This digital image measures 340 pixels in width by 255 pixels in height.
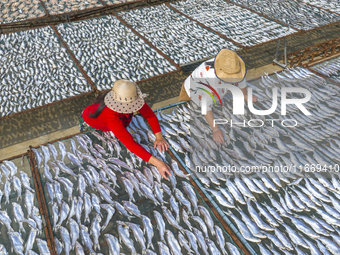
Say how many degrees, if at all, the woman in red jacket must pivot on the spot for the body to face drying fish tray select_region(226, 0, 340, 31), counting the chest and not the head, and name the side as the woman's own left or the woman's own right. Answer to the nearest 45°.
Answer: approximately 90° to the woman's own left

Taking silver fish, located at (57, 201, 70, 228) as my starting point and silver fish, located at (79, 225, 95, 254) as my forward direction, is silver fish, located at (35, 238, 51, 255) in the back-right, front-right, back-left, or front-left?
front-right

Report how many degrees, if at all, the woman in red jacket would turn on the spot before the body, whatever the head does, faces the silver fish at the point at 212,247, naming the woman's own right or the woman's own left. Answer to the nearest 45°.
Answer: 0° — they already face it

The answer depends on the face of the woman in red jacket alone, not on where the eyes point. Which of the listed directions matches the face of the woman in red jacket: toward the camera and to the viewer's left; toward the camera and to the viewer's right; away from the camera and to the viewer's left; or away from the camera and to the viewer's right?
toward the camera and to the viewer's right

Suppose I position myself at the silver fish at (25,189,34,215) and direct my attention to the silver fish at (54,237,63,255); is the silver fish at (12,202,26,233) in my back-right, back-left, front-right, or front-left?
front-right

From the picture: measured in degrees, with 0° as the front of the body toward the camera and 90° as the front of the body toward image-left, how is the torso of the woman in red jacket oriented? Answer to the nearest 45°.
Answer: approximately 315°

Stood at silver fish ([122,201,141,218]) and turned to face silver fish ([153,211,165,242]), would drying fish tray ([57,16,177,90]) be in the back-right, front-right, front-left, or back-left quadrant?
back-left

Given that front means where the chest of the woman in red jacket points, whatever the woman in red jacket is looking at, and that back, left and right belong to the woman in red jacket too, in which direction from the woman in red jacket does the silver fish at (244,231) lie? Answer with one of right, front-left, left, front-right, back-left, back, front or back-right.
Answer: front

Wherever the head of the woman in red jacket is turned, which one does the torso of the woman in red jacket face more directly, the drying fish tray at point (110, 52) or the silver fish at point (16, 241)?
the silver fish

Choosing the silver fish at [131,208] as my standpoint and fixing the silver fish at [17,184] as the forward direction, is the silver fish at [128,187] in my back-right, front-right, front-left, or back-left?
front-right

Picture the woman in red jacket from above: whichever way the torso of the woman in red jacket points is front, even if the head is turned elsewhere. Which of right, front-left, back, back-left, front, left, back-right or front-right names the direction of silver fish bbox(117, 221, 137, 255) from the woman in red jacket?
front-right

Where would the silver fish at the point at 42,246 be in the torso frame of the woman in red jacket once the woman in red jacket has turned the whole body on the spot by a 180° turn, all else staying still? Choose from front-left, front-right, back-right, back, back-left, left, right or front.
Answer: left
